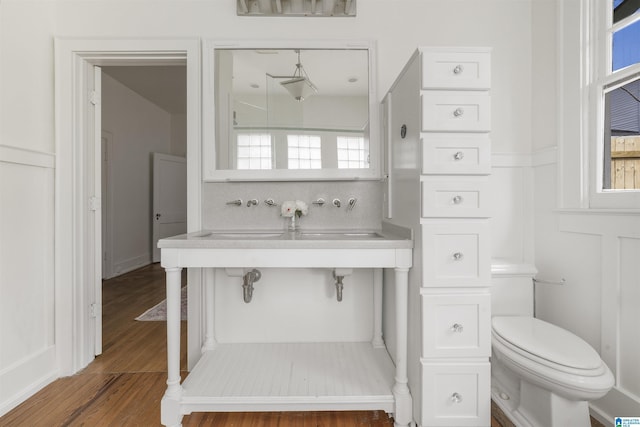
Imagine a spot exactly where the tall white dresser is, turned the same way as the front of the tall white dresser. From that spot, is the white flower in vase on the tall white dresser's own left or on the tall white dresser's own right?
on the tall white dresser's own right

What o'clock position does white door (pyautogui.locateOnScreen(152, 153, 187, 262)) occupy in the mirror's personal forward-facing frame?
The white door is roughly at 5 o'clock from the mirror.

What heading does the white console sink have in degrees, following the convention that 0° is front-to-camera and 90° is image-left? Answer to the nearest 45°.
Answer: approximately 0°

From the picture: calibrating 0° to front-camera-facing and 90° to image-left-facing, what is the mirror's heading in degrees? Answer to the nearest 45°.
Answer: approximately 0°

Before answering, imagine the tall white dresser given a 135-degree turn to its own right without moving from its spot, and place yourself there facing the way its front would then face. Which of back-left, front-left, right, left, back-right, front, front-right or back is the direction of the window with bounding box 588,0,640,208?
right

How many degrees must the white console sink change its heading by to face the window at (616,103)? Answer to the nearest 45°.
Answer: approximately 90° to its left

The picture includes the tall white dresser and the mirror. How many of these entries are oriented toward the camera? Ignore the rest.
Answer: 2
